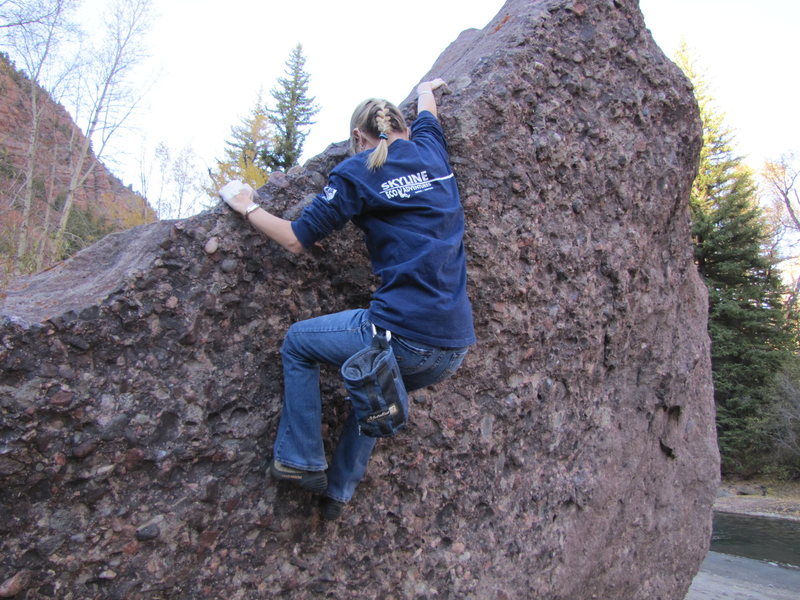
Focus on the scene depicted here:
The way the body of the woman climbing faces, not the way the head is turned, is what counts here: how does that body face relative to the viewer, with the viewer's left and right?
facing away from the viewer and to the left of the viewer

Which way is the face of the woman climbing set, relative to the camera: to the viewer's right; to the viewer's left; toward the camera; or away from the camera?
away from the camera

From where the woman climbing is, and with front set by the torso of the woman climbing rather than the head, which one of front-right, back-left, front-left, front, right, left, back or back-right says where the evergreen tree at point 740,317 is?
right
